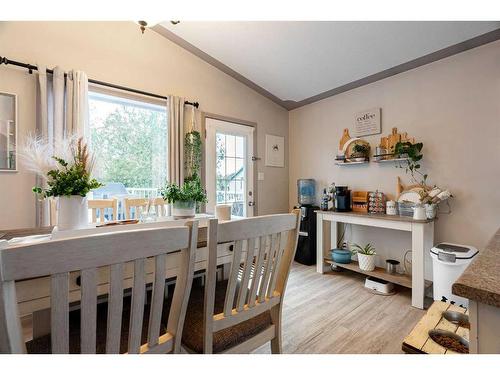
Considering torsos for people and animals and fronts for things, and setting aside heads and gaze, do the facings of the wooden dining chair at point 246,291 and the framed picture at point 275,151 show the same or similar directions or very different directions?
very different directions

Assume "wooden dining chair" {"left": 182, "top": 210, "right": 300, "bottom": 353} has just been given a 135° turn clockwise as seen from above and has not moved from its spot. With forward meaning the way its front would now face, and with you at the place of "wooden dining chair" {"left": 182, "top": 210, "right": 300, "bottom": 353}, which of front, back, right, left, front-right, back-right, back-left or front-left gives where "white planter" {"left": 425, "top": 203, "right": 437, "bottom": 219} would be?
front-left

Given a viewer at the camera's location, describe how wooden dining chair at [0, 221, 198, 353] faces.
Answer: facing away from the viewer and to the left of the viewer

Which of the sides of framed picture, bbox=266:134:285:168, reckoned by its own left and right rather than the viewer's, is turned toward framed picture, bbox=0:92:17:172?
right

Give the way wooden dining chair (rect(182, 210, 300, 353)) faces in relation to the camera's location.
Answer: facing away from the viewer and to the left of the viewer

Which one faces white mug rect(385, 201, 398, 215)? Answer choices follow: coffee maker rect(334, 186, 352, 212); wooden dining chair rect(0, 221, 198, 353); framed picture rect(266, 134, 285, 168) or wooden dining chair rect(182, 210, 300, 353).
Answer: the framed picture

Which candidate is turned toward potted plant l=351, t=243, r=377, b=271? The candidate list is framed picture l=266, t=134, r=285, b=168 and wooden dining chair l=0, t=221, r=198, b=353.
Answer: the framed picture

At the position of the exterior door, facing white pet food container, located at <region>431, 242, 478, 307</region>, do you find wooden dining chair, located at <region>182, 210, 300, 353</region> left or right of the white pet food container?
right

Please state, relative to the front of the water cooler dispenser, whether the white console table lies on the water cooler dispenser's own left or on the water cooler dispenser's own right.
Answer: on the water cooler dispenser's own left

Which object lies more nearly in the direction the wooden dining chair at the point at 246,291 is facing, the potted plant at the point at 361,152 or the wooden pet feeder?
the potted plant

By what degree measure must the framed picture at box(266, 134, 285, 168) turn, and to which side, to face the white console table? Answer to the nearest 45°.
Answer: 0° — it already faces it

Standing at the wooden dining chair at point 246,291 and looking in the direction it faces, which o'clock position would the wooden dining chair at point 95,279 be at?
the wooden dining chair at point 95,279 is roughly at 9 o'clock from the wooden dining chair at point 246,291.
